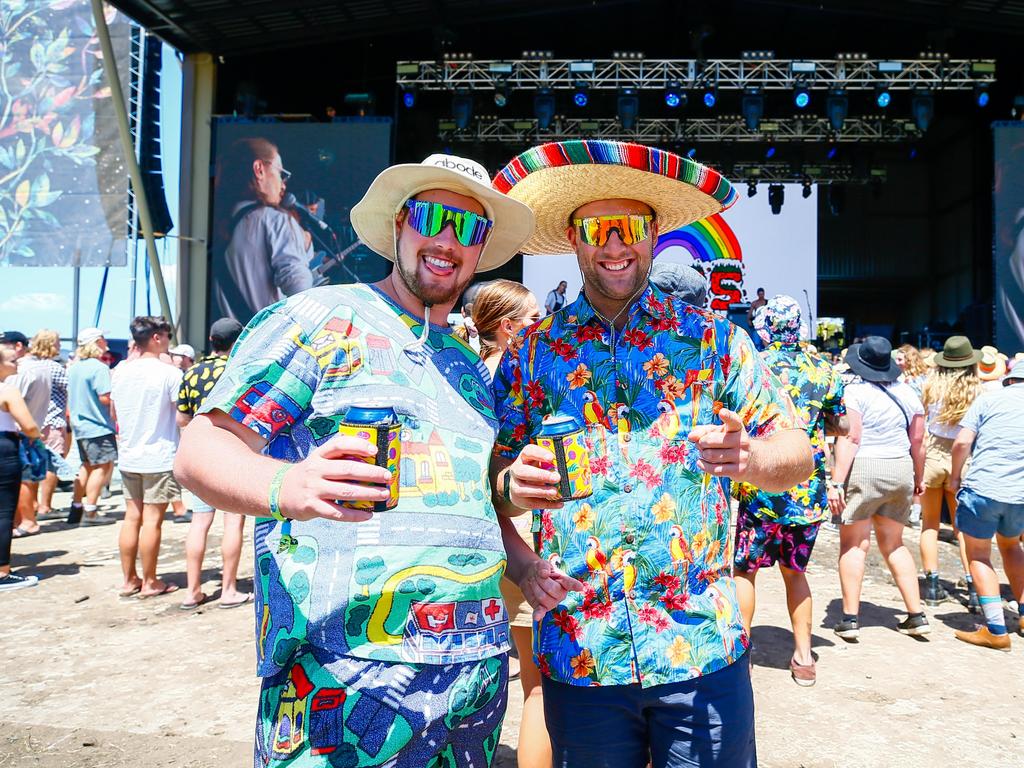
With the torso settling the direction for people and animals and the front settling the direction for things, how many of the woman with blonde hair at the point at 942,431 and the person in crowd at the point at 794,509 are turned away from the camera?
2

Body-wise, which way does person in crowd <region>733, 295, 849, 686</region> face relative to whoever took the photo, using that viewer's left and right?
facing away from the viewer

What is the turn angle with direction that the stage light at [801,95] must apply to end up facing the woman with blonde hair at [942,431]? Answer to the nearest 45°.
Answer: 0° — it already faces them

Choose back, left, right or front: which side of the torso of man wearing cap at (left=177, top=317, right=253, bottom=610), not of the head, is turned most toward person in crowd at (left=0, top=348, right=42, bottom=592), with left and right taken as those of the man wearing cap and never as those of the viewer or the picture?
left

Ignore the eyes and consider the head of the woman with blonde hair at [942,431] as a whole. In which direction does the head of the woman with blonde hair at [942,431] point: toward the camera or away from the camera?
away from the camera

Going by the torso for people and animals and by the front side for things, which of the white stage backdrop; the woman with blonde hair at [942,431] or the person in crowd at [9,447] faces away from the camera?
the woman with blonde hair

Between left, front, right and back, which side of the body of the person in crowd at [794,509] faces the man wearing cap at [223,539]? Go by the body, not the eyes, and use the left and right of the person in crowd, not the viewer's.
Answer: left

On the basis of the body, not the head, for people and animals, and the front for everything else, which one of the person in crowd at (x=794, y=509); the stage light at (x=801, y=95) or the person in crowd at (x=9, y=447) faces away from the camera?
the person in crowd at (x=794, y=509)

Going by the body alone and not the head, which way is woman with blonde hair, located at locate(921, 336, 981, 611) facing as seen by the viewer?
away from the camera

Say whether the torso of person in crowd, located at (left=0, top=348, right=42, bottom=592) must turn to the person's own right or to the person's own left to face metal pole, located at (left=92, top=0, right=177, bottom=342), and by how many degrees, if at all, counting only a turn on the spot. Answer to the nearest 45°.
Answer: approximately 90° to the person's own left

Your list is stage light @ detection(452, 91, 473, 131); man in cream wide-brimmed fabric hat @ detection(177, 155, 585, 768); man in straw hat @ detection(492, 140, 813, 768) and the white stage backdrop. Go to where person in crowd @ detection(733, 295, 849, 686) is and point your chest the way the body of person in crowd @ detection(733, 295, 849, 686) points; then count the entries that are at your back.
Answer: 2

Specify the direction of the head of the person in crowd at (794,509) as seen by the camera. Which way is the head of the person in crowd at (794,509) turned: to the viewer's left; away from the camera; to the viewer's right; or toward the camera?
away from the camera
